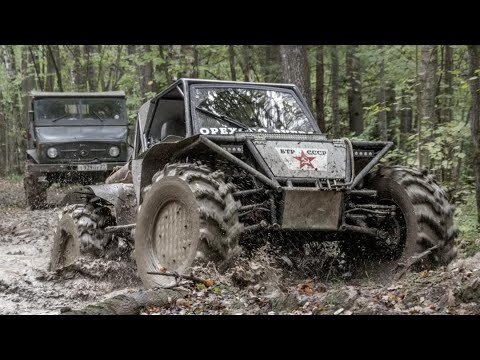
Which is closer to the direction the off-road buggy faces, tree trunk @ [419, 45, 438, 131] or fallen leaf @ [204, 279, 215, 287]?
the fallen leaf

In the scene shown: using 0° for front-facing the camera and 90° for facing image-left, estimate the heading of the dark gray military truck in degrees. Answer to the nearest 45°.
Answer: approximately 0°

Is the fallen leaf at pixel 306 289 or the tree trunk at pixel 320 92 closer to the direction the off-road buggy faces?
the fallen leaf

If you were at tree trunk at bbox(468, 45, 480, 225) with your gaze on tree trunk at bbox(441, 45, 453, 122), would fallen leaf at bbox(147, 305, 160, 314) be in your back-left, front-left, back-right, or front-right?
back-left

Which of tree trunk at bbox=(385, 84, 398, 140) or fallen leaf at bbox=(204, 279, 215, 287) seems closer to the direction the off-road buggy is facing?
the fallen leaf

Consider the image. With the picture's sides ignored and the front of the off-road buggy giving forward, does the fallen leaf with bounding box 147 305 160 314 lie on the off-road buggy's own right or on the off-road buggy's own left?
on the off-road buggy's own right

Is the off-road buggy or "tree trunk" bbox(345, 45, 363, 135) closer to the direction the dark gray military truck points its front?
the off-road buggy

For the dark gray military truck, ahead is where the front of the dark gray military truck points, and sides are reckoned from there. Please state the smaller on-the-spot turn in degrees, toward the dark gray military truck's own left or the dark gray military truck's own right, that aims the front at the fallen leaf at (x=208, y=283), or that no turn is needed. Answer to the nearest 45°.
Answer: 0° — it already faces it
